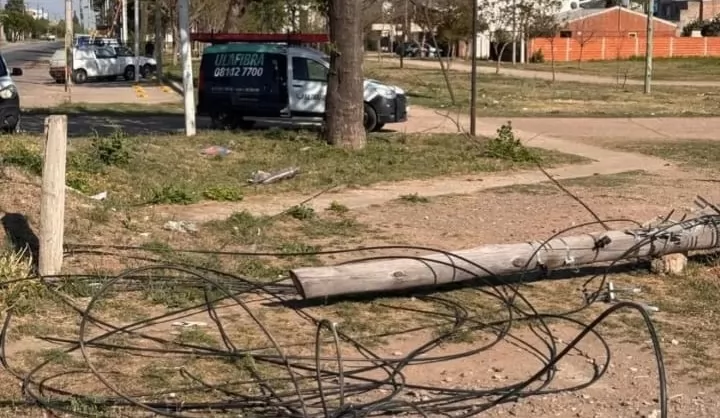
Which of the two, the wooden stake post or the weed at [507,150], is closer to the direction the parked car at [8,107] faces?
the wooden stake post

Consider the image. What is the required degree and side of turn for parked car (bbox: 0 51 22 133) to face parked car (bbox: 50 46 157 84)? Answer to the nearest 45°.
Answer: approximately 180°

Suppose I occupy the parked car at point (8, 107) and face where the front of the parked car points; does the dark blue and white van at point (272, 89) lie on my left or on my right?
on my left

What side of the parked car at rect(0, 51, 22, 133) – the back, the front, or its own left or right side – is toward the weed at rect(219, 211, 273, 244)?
front

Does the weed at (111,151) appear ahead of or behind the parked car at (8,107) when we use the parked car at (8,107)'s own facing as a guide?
ahead

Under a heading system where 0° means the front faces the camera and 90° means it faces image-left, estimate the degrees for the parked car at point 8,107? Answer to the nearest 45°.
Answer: approximately 0°

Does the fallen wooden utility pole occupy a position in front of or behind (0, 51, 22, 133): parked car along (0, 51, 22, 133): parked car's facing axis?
in front

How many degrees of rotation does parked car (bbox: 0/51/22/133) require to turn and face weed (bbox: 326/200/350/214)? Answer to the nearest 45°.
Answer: approximately 45° to its left

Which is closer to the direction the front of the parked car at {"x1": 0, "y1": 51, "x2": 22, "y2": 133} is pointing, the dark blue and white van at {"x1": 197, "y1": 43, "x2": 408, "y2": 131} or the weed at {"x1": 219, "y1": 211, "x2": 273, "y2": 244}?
the weed

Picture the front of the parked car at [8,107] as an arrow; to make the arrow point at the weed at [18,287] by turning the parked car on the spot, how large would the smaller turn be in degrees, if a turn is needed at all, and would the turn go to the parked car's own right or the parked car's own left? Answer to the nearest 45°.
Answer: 0° — it already faces it

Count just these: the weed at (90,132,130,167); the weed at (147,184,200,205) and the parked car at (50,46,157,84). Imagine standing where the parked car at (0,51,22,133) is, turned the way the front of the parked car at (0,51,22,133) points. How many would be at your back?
1

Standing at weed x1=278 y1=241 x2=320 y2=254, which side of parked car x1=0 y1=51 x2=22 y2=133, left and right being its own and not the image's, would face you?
front
